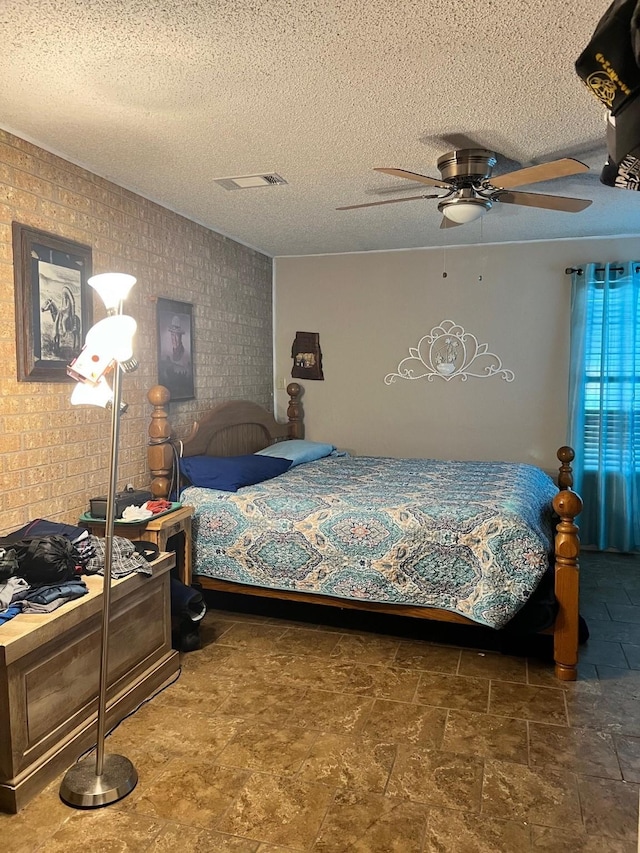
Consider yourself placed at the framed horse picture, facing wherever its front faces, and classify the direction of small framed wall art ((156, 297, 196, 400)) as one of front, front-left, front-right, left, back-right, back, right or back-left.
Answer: left

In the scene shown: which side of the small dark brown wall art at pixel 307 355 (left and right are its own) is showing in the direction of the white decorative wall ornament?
left

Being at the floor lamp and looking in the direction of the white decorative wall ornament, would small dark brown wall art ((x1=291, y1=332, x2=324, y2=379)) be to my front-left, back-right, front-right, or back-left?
front-left

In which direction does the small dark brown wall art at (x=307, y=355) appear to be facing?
toward the camera

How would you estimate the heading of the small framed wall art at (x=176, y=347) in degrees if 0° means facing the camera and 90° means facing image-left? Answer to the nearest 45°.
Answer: approximately 315°

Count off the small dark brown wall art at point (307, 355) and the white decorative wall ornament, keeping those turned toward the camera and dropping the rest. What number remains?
2

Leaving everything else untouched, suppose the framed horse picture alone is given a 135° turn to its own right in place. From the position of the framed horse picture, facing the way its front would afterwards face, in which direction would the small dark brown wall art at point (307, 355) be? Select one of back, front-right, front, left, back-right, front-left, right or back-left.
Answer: back-right

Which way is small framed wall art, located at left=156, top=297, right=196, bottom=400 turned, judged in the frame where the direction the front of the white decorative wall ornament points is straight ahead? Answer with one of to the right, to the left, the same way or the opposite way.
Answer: to the left

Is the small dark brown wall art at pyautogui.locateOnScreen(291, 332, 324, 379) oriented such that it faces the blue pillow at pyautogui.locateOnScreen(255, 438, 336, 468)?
yes

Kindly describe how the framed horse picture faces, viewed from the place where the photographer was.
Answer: facing the viewer and to the right of the viewer

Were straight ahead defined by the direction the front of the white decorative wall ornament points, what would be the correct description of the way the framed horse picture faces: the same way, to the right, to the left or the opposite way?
to the left

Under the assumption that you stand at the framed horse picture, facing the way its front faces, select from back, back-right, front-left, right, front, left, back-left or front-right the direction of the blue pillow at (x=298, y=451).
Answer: left

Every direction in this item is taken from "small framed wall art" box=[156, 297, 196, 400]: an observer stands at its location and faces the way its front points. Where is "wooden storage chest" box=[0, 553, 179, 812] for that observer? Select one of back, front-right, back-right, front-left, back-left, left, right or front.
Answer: front-right

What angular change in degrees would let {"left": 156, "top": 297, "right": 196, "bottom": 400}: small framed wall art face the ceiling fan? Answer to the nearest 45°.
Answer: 0° — it already faces it

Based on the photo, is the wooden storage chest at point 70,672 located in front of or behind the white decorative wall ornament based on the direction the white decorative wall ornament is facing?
in front

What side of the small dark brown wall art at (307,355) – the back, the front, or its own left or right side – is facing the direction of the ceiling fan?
front

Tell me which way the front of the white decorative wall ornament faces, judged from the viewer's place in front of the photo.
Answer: facing the viewer

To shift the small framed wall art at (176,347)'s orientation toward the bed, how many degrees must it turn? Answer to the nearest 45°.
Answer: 0° — it already faces it
